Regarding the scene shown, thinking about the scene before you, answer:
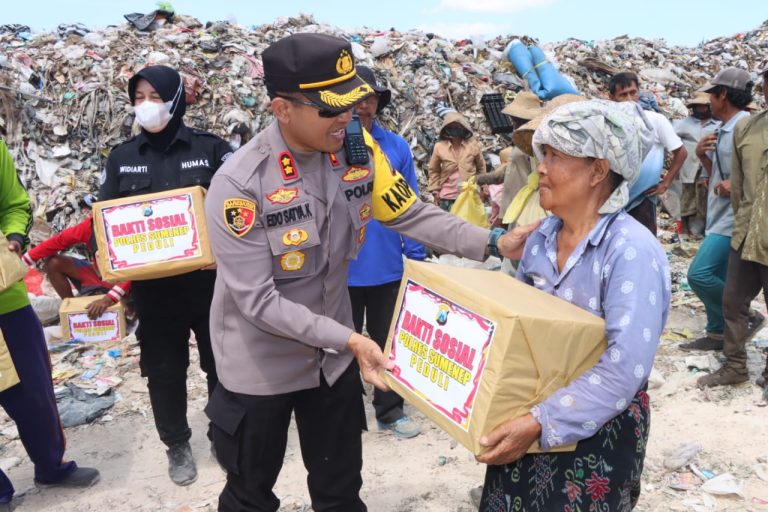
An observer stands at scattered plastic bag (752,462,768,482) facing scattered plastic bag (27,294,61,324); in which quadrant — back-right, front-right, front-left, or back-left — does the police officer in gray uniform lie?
front-left

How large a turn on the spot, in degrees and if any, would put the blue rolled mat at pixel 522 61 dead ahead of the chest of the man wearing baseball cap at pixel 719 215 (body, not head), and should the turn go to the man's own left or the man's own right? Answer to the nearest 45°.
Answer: approximately 45° to the man's own right

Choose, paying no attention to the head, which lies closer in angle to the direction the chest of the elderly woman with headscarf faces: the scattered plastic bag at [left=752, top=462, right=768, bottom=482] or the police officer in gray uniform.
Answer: the police officer in gray uniform

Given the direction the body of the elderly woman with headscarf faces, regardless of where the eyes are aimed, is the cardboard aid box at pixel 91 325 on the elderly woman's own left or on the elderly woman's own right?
on the elderly woman's own right

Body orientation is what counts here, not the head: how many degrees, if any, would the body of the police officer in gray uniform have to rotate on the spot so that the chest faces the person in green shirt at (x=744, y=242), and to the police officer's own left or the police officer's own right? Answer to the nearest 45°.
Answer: approximately 90° to the police officer's own left

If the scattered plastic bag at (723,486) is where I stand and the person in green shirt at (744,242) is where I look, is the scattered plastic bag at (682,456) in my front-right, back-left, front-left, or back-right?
front-left

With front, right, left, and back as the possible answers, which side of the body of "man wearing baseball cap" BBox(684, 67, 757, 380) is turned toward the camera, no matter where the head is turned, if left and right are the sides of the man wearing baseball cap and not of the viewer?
left

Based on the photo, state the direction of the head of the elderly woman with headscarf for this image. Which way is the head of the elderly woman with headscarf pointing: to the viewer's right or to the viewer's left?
to the viewer's left

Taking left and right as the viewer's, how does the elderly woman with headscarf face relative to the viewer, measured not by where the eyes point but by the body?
facing the viewer and to the left of the viewer

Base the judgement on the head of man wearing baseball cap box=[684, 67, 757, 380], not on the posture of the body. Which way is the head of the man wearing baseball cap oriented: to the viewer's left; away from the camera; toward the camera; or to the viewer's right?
to the viewer's left

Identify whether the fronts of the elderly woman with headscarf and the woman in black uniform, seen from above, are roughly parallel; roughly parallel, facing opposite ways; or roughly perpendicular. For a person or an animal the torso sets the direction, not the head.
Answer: roughly perpendicular

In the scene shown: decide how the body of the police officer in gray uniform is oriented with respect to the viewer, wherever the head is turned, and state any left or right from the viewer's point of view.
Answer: facing the viewer and to the right of the viewer

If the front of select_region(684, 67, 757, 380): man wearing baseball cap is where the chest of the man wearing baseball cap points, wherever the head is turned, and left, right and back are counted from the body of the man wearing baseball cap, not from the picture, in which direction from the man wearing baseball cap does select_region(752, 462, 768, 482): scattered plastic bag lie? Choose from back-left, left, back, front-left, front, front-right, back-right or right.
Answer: left

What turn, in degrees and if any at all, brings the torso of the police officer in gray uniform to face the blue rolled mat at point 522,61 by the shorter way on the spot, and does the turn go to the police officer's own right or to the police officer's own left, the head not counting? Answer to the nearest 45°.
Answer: approximately 135° to the police officer's own left

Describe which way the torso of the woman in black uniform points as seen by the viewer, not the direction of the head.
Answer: toward the camera
